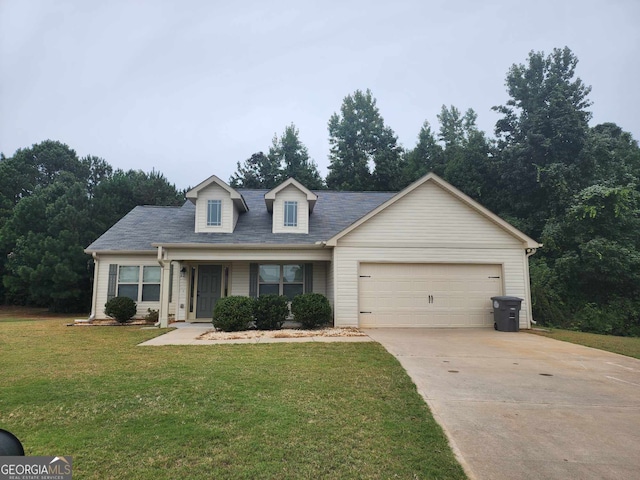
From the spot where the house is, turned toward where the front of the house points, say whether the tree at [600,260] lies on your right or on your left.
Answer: on your left

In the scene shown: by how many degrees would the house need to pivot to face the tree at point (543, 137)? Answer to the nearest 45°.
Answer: approximately 135° to its left

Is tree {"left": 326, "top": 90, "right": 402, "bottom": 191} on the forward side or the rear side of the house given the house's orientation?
on the rear side

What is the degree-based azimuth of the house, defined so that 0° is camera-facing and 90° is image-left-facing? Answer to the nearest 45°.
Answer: approximately 0°

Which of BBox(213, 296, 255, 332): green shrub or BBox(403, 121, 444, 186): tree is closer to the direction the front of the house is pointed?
the green shrub

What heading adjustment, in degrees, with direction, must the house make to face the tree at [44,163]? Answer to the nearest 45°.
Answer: approximately 135° to its right

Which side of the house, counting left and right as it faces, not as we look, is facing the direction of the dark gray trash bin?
left
